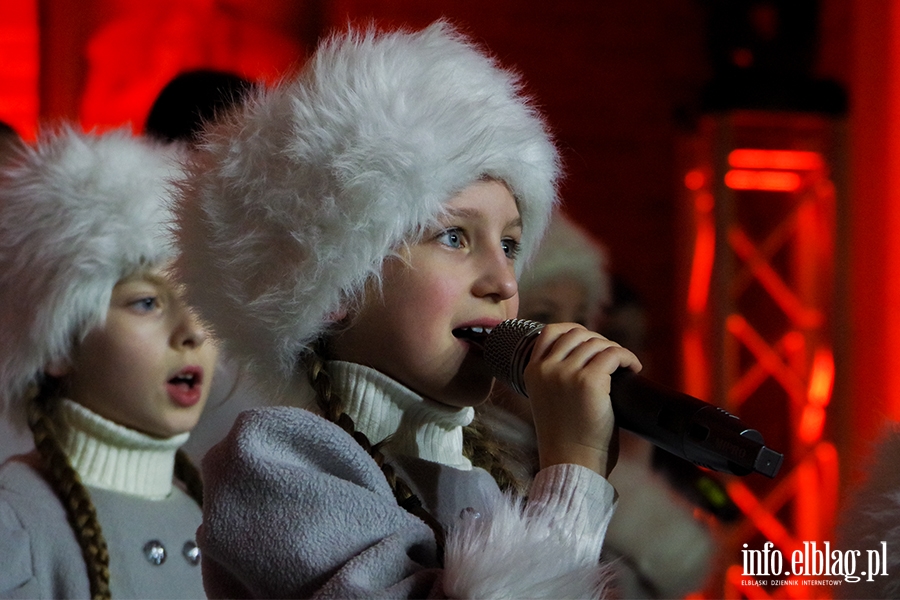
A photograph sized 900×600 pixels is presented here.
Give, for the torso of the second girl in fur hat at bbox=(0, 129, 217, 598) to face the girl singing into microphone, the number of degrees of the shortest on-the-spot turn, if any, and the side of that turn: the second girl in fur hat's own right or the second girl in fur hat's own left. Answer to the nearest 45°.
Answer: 0° — they already face them

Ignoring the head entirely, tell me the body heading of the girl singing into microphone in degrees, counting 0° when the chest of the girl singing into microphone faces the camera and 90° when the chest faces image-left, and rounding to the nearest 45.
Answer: approximately 315°

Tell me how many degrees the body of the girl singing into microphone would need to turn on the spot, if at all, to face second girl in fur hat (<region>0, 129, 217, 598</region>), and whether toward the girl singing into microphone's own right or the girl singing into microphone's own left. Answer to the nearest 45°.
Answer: approximately 180°

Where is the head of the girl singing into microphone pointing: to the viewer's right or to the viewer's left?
to the viewer's right

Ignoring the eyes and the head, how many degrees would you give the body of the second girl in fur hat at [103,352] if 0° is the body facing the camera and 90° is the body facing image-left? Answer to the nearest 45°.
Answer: approximately 315°
